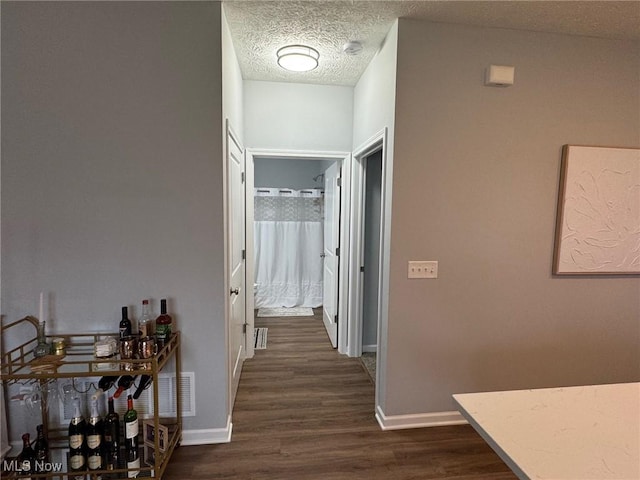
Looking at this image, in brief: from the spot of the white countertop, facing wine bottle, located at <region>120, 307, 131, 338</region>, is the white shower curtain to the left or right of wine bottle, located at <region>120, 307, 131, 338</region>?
right

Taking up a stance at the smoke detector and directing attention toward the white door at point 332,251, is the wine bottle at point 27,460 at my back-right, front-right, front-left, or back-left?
back-left

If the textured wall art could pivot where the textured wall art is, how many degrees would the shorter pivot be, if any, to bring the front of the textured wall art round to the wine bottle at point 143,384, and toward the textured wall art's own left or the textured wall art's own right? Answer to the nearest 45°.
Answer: approximately 45° to the textured wall art's own right

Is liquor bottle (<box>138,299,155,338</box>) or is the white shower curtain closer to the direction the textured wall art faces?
the liquor bottle
